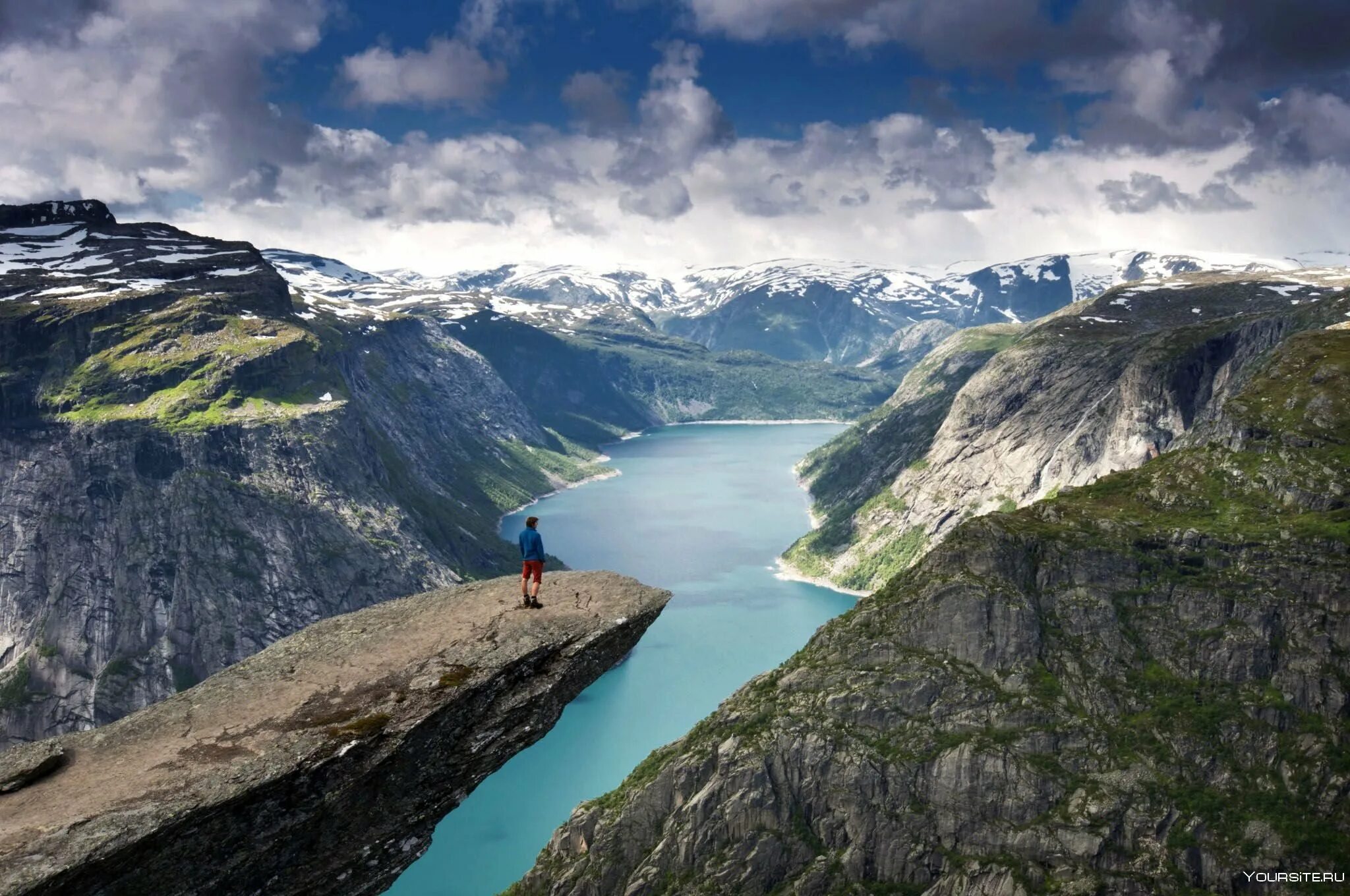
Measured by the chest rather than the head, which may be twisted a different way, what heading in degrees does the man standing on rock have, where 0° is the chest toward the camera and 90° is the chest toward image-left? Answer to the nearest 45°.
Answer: approximately 225°
